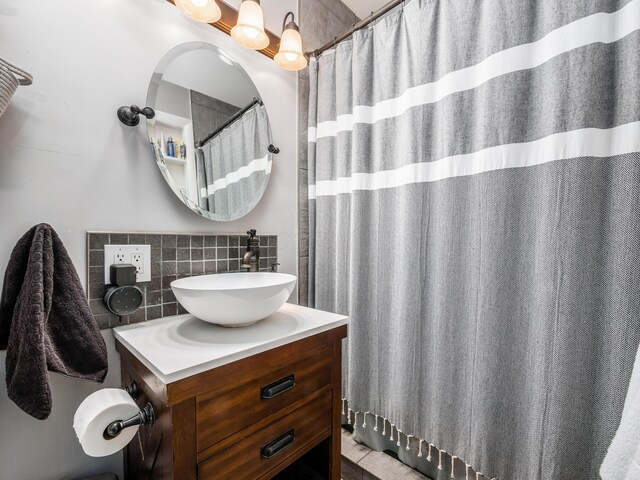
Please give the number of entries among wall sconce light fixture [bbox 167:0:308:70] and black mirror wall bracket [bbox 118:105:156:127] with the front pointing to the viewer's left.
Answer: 0

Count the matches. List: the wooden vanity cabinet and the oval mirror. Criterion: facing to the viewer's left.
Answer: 0

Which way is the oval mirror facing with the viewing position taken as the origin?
facing the viewer and to the right of the viewer
